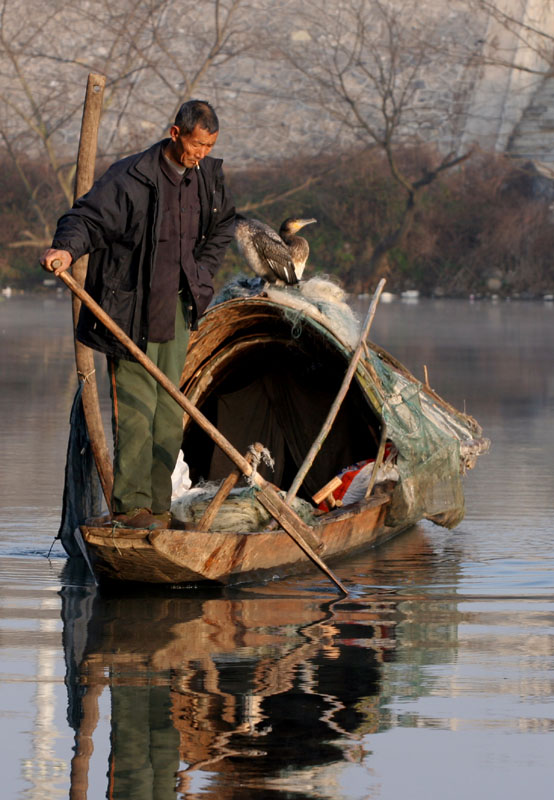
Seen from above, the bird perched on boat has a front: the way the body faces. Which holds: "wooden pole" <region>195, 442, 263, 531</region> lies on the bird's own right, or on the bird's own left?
on the bird's own right

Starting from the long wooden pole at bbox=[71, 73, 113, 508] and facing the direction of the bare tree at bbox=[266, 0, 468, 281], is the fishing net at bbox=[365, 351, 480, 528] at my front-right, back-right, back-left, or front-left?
front-right

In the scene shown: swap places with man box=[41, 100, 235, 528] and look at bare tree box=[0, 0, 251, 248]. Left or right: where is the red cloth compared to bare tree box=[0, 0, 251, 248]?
right

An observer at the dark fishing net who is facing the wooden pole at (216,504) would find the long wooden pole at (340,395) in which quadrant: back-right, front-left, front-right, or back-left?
front-left

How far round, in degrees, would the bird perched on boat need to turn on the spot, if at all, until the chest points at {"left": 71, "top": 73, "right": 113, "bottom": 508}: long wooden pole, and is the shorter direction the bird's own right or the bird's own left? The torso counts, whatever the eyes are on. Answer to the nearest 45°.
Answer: approximately 135° to the bird's own right

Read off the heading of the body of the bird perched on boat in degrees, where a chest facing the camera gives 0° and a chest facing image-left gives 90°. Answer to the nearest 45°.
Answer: approximately 270°

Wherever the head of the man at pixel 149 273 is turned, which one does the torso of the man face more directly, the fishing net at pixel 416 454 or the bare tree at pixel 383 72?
the fishing net

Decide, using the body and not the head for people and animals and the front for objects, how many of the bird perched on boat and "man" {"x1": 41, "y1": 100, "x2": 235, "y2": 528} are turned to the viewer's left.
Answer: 0

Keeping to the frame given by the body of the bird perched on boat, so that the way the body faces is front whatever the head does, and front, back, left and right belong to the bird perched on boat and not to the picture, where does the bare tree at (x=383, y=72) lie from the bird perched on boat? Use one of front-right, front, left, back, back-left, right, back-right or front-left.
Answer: left

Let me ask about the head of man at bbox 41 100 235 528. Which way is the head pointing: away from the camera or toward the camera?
toward the camera

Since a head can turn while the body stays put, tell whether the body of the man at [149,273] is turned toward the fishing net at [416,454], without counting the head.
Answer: no

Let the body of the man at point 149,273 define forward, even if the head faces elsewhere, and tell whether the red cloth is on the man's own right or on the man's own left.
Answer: on the man's own left
